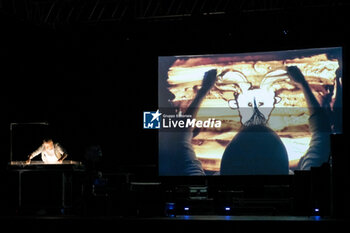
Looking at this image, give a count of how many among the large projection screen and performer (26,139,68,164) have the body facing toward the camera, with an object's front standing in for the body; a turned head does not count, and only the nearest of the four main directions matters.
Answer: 2

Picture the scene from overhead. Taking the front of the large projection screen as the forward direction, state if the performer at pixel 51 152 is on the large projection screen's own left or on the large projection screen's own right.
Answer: on the large projection screen's own right

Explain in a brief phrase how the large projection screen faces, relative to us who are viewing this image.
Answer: facing the viewer

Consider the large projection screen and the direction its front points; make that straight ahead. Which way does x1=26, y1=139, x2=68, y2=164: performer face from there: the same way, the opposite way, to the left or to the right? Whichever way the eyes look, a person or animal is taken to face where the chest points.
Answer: the same way

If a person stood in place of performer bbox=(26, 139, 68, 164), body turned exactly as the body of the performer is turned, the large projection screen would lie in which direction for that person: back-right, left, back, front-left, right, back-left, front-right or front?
left
